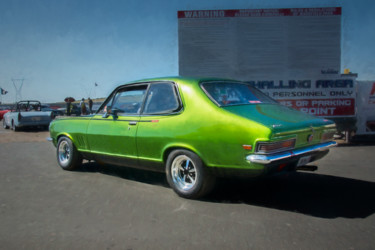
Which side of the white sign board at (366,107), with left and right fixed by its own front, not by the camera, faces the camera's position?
front

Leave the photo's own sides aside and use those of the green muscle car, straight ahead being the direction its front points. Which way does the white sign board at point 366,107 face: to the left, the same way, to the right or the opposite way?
to the left

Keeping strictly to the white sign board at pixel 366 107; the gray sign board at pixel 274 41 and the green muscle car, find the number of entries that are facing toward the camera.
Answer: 2

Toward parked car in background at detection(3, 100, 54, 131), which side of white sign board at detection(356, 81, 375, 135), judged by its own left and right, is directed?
right

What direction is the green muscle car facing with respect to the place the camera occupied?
facing away from the viewer and to the left of the viewer

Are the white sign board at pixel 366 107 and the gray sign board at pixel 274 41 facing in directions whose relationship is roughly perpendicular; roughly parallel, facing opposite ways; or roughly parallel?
roughly parallel

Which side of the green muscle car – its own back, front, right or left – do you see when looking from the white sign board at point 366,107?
right

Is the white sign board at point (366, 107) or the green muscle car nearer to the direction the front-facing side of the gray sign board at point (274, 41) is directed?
the green muscle car

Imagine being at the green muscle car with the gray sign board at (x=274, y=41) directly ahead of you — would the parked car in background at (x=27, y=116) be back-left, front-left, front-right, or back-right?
front-left

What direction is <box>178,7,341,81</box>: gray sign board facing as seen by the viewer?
toward the camera

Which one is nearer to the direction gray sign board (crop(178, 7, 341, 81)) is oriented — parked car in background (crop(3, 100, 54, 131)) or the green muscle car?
the green muscle car

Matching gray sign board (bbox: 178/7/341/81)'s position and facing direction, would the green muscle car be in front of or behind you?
in front

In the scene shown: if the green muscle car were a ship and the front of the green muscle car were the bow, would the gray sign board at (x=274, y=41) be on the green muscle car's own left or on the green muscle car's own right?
on the green muscle car's own right

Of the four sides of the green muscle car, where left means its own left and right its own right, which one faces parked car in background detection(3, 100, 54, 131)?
front

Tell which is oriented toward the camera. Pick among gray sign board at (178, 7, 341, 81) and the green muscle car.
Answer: the gray sign board

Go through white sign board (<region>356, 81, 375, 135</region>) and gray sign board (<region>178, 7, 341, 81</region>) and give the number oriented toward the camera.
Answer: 2

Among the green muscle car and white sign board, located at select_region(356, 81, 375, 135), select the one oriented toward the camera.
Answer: the white sign board

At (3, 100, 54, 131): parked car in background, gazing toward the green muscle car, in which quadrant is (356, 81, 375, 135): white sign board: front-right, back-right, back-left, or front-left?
front-left

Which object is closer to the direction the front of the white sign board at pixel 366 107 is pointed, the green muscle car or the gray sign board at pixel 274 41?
the green muscle car
